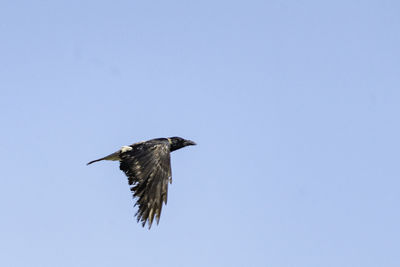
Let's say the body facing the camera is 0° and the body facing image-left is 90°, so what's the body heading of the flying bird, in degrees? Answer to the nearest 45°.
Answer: approximately 270°
